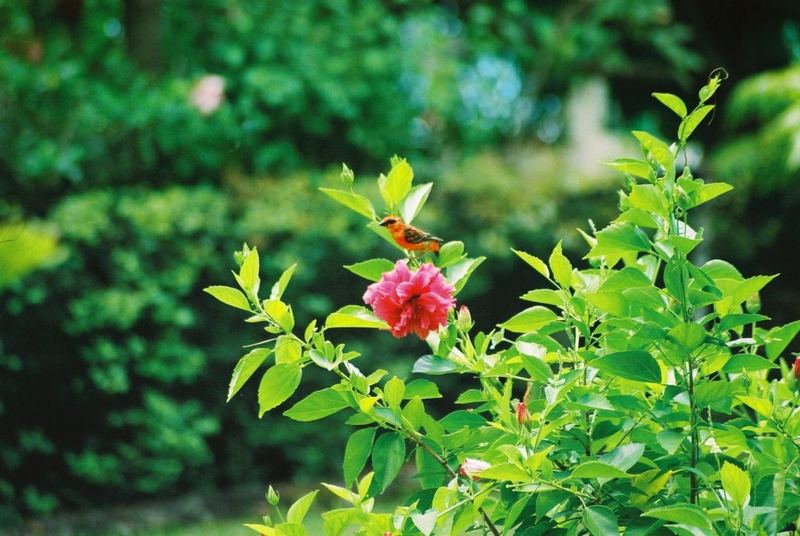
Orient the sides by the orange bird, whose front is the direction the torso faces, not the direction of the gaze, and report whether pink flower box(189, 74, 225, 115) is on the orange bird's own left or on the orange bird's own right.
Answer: on the orange bird's own right

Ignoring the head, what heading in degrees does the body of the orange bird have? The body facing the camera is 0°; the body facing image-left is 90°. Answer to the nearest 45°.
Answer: approximately 90°
